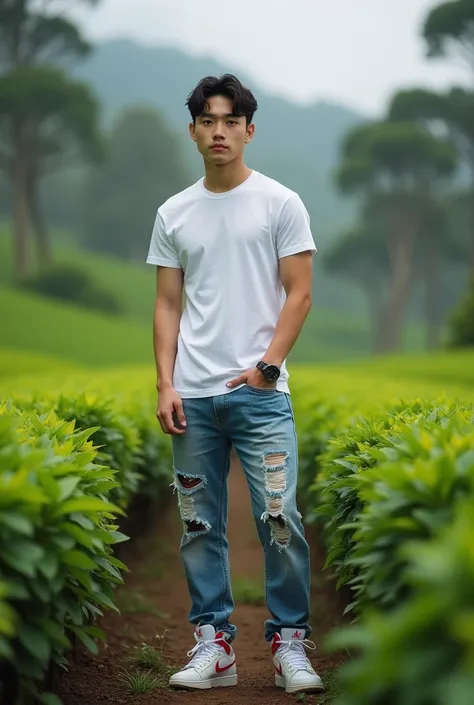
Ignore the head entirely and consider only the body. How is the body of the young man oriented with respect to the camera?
toward the camera

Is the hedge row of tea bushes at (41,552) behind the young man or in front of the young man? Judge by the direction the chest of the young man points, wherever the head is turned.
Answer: in front

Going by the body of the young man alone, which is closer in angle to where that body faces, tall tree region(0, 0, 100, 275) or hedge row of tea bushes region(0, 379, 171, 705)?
the hedge row of tea bushes

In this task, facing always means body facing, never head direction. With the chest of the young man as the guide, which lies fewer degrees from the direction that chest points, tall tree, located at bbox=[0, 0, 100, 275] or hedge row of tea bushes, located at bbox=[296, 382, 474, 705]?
the hedge row of tea bushes

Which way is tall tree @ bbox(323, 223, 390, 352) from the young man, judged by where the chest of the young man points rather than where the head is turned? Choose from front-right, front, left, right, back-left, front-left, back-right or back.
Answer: back

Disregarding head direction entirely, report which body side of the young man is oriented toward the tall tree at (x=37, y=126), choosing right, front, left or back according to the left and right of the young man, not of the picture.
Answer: back

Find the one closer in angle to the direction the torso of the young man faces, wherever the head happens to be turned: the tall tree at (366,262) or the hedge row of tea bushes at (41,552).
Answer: the hedge row of tea bushes

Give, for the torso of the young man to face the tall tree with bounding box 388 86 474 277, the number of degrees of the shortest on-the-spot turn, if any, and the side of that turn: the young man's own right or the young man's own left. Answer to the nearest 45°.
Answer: approximately 180°

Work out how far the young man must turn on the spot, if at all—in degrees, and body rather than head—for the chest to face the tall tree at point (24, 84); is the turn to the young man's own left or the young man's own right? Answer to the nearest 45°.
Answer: approximately 180°
